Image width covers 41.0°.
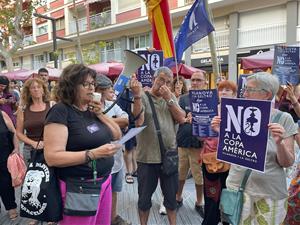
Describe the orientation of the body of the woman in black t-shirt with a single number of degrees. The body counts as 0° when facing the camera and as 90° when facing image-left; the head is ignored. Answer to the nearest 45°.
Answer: approximately 315°

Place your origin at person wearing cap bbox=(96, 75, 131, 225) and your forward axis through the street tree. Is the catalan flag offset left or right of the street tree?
right

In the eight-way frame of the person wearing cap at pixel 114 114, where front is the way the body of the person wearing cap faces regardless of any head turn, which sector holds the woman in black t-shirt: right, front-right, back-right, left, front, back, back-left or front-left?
right

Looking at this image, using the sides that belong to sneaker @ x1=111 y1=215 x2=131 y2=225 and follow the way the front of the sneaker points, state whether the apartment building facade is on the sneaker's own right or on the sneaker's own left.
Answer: on the sneaker's own left

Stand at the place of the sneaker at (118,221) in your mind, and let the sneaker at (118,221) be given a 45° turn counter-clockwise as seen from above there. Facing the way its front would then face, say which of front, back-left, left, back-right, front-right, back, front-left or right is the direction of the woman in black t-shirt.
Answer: back-right

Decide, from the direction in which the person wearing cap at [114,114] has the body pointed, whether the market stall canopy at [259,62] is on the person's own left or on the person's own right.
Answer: on the person's own left

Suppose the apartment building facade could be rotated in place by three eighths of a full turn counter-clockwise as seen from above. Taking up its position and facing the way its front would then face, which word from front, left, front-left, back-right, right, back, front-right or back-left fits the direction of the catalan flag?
right

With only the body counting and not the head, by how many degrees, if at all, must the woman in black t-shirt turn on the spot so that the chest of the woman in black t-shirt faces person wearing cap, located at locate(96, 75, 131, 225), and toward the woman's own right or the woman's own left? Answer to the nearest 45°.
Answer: approximately 135° to the woman's own left

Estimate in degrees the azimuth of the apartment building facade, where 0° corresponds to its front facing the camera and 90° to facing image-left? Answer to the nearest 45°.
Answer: approximately 45°
